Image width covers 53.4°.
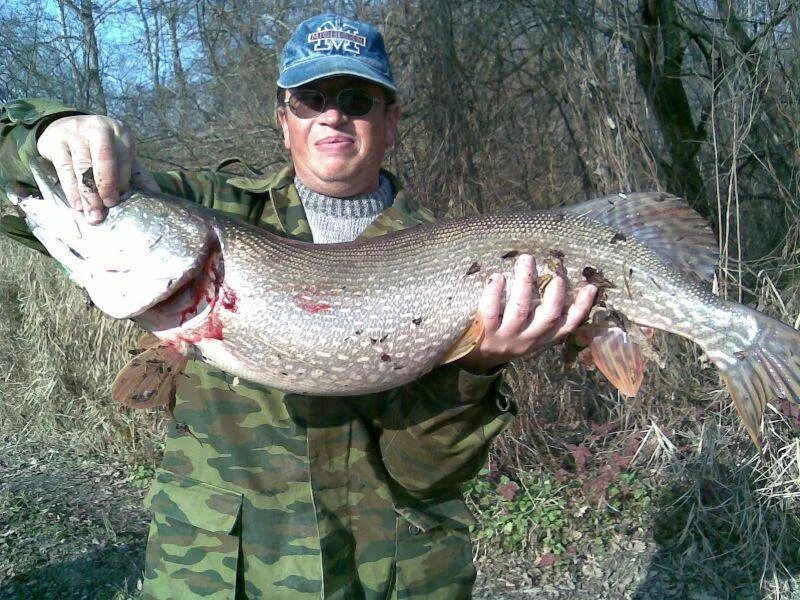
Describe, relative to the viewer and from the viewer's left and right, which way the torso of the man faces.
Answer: facing the viewer

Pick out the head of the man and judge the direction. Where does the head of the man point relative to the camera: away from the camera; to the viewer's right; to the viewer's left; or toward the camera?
toward the camera
